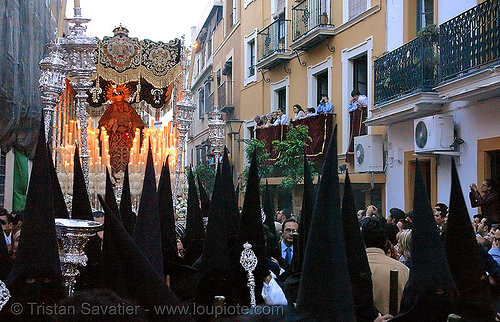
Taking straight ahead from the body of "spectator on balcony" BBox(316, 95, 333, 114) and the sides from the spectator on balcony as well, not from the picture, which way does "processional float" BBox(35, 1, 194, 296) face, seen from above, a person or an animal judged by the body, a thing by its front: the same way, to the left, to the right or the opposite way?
to the left

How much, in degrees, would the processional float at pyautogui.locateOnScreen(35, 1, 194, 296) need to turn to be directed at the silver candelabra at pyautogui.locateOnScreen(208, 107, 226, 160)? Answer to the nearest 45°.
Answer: approximately 90° to its left

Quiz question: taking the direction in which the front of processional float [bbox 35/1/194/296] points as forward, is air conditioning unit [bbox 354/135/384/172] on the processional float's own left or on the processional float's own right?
on the processional float's own left

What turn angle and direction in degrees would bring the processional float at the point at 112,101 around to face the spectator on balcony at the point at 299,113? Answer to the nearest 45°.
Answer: approximately 135° to its left

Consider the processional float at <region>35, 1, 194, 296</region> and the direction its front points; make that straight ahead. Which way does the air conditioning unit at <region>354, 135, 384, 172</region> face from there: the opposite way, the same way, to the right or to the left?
to the right

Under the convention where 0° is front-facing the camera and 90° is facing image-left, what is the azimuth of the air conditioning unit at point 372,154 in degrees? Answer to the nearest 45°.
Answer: approximately 45°
